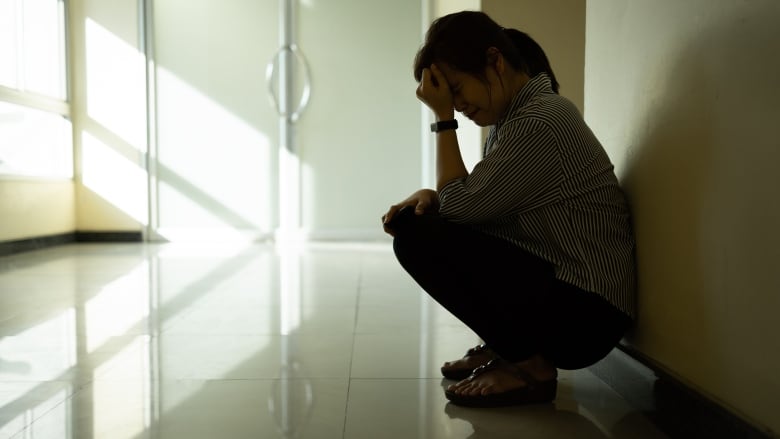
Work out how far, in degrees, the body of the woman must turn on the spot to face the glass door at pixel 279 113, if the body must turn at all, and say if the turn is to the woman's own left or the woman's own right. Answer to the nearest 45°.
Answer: approximately 45° to the woman's own right

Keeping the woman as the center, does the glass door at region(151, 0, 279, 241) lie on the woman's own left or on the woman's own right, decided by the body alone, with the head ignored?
on the woman's own right

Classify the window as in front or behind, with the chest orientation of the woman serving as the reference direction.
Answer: in front

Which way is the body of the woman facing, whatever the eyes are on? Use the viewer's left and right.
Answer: facing to the left of the viewer
